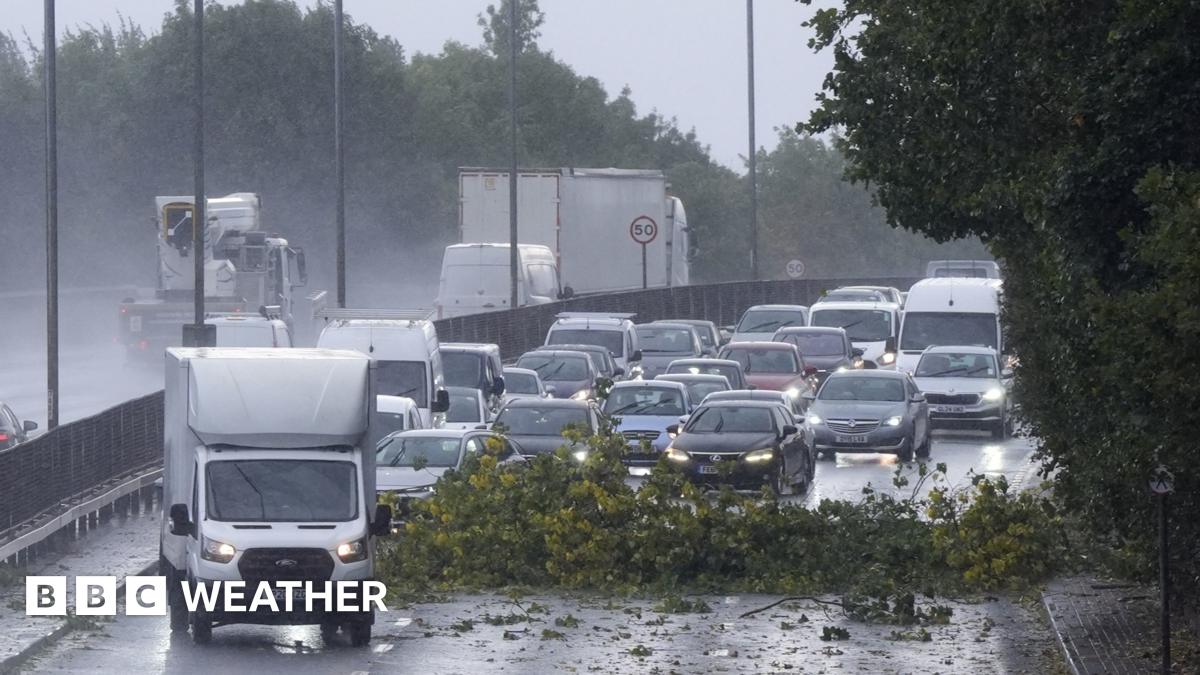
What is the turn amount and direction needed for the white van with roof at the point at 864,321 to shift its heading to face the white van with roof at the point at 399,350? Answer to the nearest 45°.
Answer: approximately 45° to its right

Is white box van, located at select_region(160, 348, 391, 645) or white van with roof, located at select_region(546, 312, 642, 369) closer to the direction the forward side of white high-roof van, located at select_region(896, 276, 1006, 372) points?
the white box van

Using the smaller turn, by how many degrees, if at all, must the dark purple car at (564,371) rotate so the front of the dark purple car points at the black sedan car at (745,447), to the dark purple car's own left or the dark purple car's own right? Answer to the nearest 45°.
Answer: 0° — it already faces it

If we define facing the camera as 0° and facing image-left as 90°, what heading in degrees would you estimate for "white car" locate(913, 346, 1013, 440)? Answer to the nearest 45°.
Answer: approximately 0°

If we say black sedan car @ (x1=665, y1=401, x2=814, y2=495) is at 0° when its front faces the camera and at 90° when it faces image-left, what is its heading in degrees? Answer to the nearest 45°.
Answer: approximately 45°
